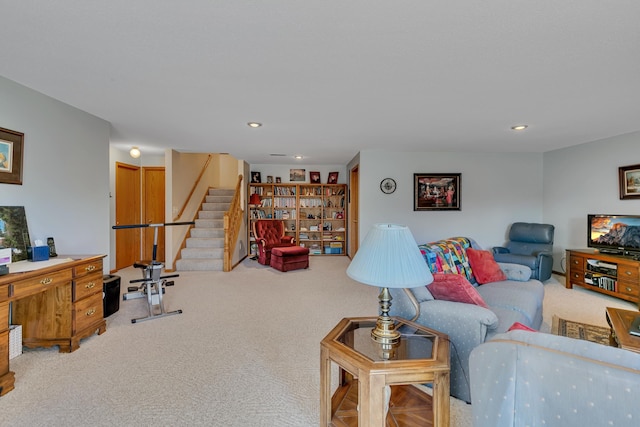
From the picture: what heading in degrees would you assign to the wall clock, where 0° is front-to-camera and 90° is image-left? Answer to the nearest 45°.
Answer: approximately 0°

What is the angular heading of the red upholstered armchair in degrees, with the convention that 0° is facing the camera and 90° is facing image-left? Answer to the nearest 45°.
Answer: approximately 315°

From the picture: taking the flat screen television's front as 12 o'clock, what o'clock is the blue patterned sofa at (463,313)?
The blue patterned sofa is roughly at 11 o'clock from the flat screen television.

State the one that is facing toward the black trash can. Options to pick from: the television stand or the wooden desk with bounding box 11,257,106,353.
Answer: the television stand

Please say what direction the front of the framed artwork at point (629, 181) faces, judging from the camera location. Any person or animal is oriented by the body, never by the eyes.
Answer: facing the viewer and to the left of the viewer

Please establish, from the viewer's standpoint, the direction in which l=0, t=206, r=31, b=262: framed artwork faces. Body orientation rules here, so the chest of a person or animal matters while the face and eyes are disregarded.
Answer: facing the viewer and to the right of the viewer

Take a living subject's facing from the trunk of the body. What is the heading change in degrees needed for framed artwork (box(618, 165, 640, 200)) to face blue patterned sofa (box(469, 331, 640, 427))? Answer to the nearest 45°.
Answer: approximately 45° to its left

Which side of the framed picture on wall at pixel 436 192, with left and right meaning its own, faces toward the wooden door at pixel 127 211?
right

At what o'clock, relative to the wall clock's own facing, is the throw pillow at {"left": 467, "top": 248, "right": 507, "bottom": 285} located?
The throw pillow is roughly at 11 o'clock from the wall clock.

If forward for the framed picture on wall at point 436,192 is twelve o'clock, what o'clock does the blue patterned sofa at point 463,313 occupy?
The blue patterned sofa is roughly at 12 o'clock from the framed picture on wall.

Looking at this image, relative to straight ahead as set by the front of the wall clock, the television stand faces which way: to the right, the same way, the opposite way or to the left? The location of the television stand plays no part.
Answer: to the right

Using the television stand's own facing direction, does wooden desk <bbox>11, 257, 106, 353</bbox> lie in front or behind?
in front

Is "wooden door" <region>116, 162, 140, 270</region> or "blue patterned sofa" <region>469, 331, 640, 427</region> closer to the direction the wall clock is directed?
the blue patterned sofa

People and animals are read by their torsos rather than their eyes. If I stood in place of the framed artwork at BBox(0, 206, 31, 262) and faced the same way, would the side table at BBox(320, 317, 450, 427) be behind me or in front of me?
in front
